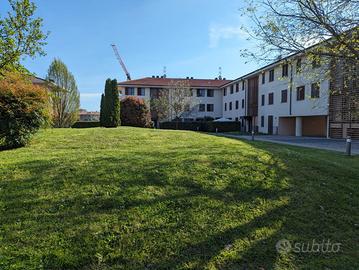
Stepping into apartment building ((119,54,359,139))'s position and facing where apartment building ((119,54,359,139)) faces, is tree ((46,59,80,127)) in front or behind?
in front

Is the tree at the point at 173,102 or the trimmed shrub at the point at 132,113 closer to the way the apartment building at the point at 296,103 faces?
the trimmed shrub

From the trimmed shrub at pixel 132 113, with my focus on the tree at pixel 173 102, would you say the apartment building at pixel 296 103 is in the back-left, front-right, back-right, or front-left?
front-right

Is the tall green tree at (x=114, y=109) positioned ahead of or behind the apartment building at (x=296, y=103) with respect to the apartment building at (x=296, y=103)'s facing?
ahead

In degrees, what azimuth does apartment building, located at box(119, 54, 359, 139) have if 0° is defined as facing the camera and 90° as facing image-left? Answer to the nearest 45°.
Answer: approximately 45°

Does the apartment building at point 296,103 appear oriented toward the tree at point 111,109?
yes

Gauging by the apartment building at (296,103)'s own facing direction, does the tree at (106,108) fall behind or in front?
in front

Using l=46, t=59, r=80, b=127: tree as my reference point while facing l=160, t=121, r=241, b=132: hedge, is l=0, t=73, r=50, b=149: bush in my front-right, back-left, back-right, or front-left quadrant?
back-right
